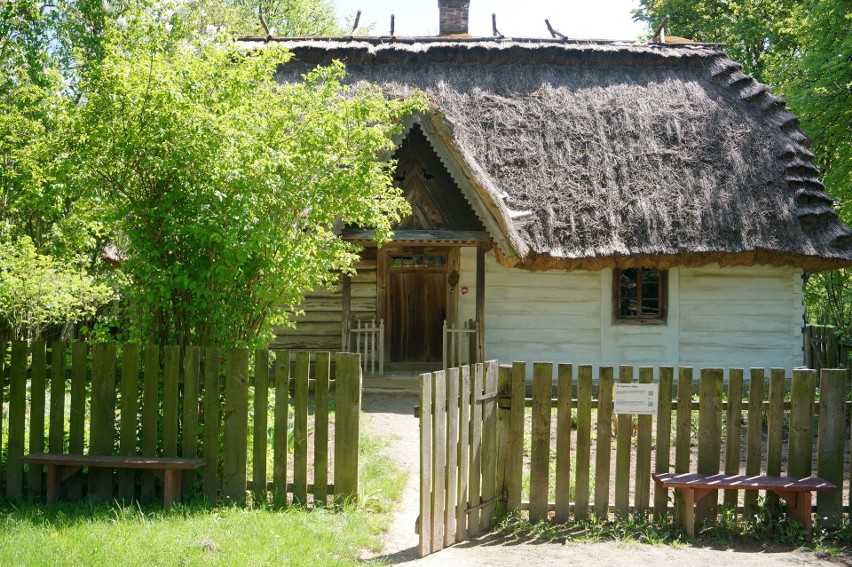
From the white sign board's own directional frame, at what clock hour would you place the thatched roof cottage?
The thatched roof cottage is roughly at 6 o'clock from the white sign board.

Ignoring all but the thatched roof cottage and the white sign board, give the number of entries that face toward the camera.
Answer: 2

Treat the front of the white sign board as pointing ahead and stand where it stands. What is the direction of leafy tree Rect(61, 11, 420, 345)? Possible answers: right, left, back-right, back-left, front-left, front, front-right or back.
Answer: right

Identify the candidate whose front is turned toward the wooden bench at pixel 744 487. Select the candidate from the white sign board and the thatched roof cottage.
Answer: the thatched roof cottage

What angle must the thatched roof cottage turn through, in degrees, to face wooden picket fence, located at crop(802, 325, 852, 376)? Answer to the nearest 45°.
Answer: approximately 90° to its left

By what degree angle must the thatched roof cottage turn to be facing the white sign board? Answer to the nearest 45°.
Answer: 0° — it already faces it

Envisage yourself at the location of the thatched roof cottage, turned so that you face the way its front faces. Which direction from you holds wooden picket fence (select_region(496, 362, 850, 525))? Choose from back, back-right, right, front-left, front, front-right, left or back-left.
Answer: front

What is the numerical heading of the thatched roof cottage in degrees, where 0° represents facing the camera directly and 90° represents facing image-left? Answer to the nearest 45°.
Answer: approximately 0°

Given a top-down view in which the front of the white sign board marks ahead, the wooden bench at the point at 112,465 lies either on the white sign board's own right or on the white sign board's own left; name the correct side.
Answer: on the white sign board's own right

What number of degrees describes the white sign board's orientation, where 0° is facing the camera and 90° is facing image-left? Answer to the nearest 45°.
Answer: approximately 0°

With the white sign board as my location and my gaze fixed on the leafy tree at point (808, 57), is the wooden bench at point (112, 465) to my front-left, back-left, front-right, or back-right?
back-left

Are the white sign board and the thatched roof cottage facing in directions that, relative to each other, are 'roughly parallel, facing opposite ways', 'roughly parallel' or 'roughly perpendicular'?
roughly parallel
